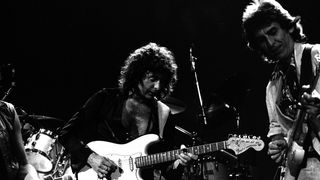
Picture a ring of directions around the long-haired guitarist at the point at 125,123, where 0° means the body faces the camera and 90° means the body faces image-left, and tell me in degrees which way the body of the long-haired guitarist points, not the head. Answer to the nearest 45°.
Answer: approximately 315°

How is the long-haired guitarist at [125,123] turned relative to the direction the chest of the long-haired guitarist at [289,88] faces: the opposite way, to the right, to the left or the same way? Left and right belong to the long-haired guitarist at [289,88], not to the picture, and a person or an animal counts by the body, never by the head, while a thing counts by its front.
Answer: to the left

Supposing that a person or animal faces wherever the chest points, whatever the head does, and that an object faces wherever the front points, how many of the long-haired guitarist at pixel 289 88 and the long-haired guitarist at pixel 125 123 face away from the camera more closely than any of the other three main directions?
0

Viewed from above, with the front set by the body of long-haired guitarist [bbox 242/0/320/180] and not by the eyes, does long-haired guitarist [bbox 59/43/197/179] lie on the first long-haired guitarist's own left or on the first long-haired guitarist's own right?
on the first long-haired guitarist's own right

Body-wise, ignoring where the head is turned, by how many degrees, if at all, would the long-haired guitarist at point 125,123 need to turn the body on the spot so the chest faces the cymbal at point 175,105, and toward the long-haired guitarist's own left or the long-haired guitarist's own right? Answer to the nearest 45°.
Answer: approximately 90° to the long-haired guitarist's own left

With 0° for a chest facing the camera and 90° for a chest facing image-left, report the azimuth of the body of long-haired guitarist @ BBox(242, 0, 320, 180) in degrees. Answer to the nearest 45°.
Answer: approximately 45°

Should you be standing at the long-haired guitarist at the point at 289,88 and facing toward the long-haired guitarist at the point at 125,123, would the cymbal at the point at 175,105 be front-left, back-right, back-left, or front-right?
front-right

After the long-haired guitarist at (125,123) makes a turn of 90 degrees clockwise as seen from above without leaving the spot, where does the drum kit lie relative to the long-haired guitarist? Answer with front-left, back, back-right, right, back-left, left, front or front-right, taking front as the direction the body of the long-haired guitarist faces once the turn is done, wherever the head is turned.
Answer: right

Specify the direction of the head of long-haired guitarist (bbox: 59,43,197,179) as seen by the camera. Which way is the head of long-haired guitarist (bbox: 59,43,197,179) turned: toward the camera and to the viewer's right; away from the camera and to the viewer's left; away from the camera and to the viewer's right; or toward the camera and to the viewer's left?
toward the camera and to the viewer's right

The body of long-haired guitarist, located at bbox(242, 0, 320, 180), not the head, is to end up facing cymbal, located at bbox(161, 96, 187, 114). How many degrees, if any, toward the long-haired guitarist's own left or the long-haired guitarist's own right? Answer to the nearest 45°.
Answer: approximately 90° to the long-haired guitarist's own right
